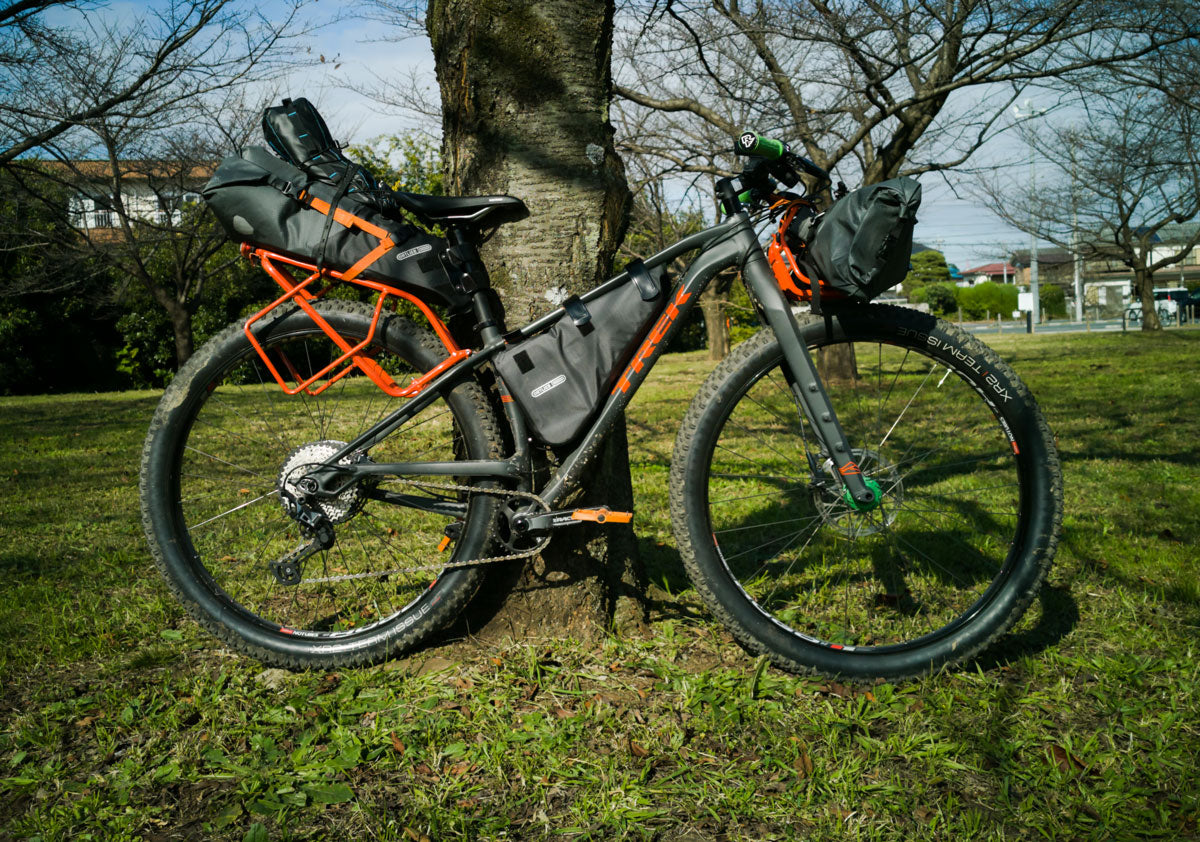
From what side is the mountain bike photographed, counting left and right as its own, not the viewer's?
right

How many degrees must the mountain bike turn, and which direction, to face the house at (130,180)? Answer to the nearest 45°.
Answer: approximately 135° to its left
